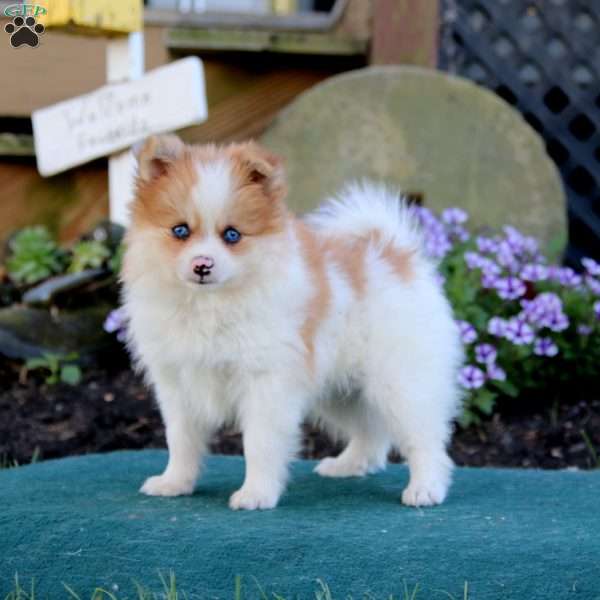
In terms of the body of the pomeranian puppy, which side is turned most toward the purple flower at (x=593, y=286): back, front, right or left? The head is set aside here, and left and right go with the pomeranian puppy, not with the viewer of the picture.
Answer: back

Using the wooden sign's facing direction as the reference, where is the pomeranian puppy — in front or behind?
in front

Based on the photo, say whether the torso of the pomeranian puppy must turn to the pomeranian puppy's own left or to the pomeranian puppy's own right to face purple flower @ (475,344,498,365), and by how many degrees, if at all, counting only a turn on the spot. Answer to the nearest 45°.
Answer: approximately 180°

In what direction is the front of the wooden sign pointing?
toward the camera

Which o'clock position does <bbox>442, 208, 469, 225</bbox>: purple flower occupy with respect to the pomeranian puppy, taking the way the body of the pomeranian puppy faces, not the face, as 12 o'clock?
The purple flower is roughly at 5 o'clock from the pomeranian puppy.

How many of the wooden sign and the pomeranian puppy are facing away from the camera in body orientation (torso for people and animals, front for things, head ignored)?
0

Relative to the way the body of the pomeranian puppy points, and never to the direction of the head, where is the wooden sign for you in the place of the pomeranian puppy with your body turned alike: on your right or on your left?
on your right

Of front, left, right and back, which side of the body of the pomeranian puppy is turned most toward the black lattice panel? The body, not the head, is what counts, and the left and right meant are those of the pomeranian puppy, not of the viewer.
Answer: back

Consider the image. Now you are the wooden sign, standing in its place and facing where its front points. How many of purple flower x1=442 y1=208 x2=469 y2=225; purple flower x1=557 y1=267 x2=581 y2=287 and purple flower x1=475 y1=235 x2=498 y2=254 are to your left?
3

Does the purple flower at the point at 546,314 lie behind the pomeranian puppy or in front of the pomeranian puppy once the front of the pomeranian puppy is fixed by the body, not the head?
behind

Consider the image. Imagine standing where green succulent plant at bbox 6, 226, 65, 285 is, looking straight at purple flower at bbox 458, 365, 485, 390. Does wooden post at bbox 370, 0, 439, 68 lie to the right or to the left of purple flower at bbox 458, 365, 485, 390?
left

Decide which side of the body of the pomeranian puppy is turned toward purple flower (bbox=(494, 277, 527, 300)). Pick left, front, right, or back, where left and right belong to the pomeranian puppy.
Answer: back

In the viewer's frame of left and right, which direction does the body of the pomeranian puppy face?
facing the viewer and to the left of the viewer
